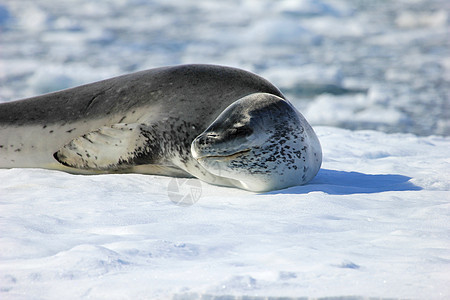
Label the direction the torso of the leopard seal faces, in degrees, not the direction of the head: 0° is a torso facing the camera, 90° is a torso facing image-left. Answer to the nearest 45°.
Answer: approximately 270°
